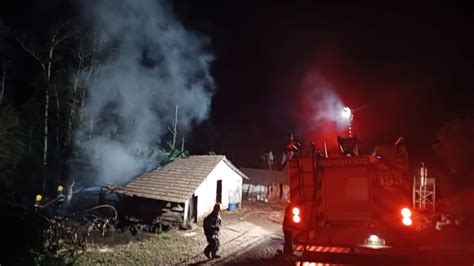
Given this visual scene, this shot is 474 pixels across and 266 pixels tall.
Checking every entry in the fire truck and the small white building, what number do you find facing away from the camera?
1

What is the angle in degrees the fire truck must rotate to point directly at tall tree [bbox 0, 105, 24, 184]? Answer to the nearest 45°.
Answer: approximately 90° to its left

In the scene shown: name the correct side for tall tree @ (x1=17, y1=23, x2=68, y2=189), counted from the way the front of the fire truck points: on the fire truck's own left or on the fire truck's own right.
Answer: on the fire truck's own left

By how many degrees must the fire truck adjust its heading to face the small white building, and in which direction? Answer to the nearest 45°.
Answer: approximately 45° to its left

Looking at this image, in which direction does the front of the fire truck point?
away from the camera

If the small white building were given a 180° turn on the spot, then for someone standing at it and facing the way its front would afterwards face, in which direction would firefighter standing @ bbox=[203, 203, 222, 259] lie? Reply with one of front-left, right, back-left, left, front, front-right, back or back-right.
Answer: back-left

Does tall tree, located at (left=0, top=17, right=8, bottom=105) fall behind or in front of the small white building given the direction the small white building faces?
behind

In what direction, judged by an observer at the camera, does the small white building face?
facing the viewer and to the right of the viewer

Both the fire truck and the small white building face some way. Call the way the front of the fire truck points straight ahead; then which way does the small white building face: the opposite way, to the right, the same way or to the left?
to the right

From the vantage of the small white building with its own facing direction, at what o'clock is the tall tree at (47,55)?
The tall tree is roughly at 6 o'clock from the small white building.

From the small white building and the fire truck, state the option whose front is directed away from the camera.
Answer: the fire truck
